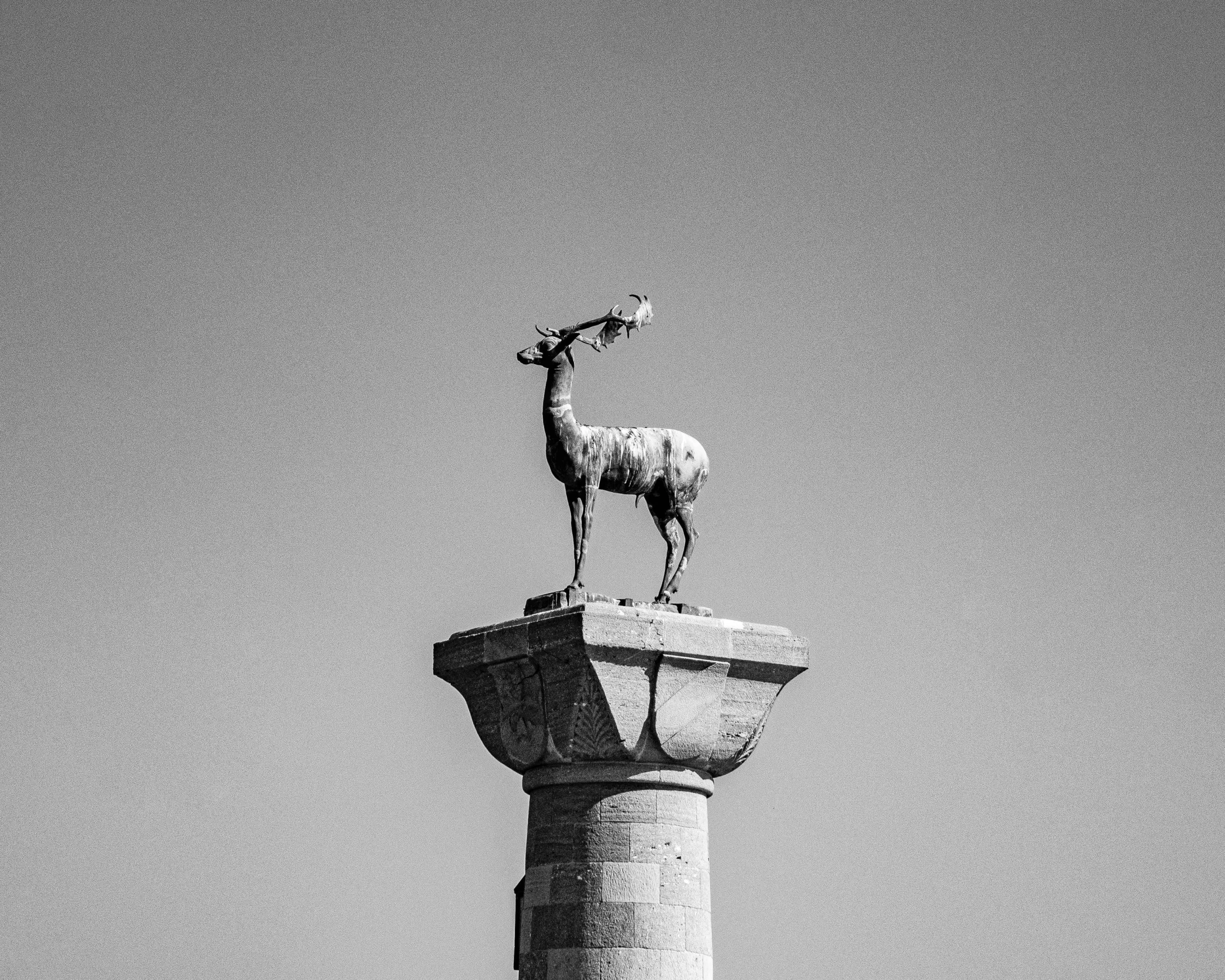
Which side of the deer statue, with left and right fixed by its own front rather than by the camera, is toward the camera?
left
